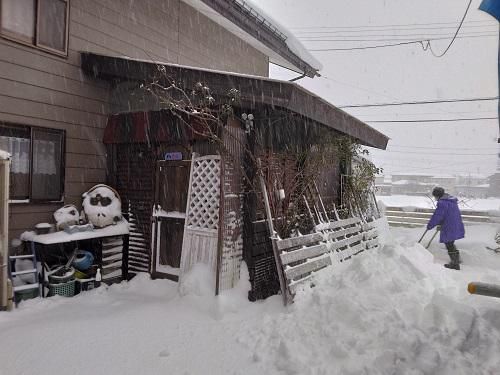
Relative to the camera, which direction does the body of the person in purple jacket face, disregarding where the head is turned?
to the viewer's left

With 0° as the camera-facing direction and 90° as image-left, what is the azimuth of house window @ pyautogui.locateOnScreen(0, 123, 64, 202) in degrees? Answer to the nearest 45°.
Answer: approximately 315°

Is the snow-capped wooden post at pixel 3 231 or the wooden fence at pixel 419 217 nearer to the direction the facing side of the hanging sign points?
the snow-capped wooden post

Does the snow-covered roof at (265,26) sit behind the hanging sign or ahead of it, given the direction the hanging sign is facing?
behind

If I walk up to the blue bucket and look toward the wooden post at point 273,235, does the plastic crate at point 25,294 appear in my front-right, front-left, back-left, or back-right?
back-right

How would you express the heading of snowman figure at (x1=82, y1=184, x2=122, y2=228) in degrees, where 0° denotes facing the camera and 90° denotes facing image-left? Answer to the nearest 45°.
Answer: approximately 0°

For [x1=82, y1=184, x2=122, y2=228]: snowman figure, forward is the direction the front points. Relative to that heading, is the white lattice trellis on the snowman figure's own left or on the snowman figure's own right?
on the snowman figure's own left

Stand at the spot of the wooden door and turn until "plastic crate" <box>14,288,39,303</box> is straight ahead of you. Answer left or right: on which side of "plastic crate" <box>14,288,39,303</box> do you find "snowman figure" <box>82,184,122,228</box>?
right
